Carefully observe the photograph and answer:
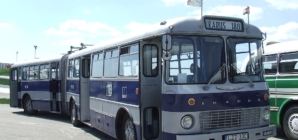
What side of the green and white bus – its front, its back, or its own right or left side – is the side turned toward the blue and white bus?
right

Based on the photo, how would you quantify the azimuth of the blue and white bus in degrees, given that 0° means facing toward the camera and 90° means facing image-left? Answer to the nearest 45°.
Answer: approximately 315°

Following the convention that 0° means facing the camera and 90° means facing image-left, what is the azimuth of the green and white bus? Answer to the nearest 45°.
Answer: approximately 315°

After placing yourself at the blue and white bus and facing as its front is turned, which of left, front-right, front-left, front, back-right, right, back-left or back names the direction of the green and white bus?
left

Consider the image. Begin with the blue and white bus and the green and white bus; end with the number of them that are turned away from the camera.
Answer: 0
